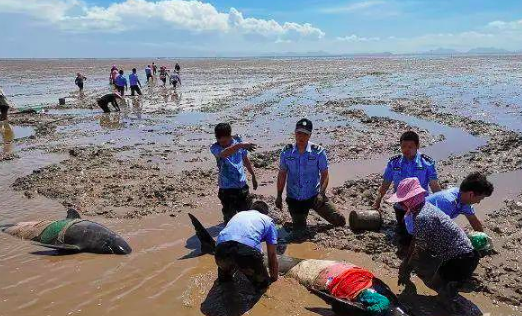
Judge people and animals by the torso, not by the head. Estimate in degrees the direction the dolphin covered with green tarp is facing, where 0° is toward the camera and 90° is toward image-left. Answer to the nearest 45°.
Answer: approximately 315°

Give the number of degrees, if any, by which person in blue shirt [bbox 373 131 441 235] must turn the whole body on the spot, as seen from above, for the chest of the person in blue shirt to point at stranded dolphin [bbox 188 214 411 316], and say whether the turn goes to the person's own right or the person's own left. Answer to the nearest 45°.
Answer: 0° — they already face it

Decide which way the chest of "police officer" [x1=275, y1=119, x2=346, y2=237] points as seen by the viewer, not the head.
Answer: toward the camera

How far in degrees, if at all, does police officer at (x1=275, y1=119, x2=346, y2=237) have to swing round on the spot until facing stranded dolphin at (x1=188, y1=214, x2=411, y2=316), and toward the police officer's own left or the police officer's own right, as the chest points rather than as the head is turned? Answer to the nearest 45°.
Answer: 0° — they already face it

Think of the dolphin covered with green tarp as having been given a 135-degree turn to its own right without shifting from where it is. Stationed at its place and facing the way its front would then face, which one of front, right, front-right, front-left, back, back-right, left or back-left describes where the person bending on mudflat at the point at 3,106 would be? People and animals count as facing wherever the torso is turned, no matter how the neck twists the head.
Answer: right

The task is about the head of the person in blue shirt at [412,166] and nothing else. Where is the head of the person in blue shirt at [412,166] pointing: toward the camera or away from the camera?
toward the camera

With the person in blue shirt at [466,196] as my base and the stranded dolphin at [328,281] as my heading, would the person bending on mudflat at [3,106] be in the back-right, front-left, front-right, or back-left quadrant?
front-right

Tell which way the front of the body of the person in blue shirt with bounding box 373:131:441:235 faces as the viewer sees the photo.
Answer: toward the camera

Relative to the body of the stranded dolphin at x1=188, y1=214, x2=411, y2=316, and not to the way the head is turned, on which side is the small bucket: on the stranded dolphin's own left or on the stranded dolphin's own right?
on the stranded dolphin's own left

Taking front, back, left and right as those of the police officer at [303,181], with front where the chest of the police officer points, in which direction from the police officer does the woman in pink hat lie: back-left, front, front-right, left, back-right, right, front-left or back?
front-left

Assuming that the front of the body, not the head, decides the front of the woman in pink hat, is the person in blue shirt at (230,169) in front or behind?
in front

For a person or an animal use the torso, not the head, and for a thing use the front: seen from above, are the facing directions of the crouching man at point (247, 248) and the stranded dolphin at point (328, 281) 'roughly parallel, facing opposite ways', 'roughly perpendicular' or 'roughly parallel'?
roughly perpendicular

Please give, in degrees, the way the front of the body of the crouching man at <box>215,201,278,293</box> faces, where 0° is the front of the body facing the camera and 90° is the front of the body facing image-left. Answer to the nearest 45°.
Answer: approximately 225°

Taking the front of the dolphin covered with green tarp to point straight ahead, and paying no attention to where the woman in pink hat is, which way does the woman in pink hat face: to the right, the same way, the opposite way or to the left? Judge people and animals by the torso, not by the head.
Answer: the opposite way

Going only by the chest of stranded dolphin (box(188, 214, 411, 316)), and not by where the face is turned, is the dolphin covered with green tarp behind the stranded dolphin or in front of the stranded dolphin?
behind

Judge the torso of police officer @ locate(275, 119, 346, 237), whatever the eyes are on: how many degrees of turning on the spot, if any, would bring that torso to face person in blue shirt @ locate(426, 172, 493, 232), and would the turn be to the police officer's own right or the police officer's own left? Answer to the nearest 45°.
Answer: approximately 45° to the police officer's own left

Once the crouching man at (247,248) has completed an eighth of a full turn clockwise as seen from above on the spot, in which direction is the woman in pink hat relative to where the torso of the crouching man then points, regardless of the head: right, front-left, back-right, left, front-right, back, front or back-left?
front

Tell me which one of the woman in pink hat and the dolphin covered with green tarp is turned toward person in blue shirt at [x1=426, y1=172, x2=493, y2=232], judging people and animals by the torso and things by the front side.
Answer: the dolphin covered with green tarp

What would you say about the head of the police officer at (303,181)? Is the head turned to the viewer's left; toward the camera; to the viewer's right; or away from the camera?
toward the camera

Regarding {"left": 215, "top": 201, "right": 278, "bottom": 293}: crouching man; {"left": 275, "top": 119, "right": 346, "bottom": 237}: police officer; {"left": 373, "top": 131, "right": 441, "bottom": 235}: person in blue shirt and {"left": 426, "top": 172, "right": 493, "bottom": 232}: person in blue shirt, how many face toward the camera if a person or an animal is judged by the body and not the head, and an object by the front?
2
